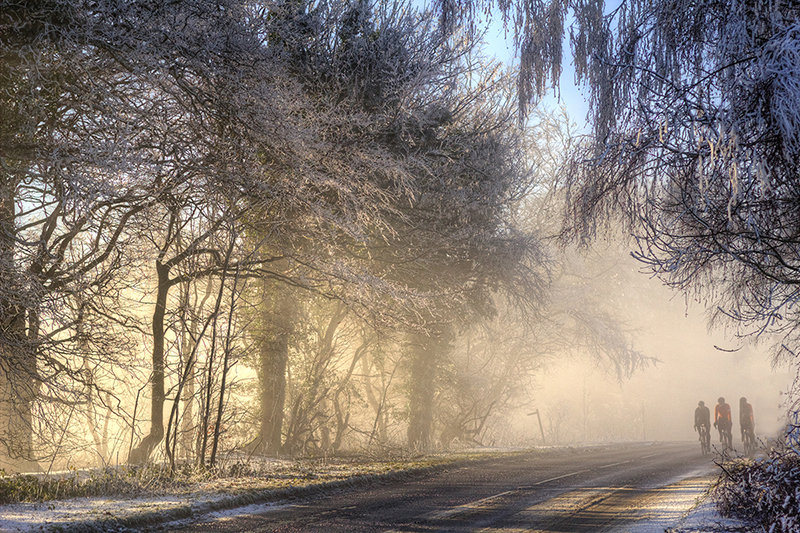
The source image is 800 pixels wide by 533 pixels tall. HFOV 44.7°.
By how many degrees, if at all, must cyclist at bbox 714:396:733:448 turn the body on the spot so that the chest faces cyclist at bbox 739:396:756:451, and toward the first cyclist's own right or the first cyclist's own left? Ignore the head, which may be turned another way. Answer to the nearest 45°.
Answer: approximately 45° to the first cyclist's own left

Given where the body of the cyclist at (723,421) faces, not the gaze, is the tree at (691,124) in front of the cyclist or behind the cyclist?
in front

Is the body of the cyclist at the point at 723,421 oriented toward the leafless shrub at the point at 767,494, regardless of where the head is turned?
yes

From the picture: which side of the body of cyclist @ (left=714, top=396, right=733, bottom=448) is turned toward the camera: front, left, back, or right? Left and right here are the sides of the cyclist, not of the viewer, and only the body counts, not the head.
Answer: front
